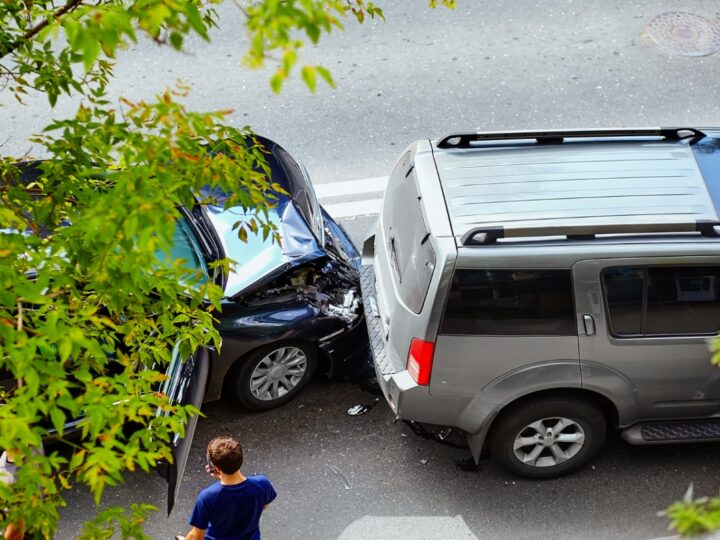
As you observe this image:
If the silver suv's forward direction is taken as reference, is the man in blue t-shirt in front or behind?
behind

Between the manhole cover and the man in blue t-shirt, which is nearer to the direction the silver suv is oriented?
the manhole cover

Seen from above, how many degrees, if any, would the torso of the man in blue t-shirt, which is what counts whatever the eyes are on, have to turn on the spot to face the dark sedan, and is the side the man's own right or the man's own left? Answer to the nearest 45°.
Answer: approximately 45° to the man's own right

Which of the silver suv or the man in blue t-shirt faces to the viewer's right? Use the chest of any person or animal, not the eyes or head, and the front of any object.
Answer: the silver suv

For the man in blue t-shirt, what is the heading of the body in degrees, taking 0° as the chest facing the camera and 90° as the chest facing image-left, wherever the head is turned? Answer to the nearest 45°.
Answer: approximately 180°

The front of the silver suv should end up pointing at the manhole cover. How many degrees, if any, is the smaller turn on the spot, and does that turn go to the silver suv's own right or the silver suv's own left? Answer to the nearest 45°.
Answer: approximately 90° to the silver suv's own left

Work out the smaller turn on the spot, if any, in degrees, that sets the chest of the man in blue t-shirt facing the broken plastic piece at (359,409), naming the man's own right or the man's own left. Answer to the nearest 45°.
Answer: approximately 45° to the man's own right

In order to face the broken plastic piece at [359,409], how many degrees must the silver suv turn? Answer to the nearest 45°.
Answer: approximately 180°

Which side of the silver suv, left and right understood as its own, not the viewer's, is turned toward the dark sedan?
back

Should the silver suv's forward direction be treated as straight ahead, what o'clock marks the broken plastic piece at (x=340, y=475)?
The broken plastic piece is roughly at 6 o'clock from the silver suv.

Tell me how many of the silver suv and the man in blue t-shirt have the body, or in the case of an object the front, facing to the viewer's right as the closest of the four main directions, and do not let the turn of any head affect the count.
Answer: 1

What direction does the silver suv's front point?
to the viewer's right
